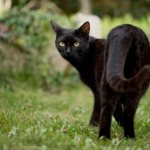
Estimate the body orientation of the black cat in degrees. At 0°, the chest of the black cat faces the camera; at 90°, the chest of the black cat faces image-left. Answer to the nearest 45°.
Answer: approximately 135°
